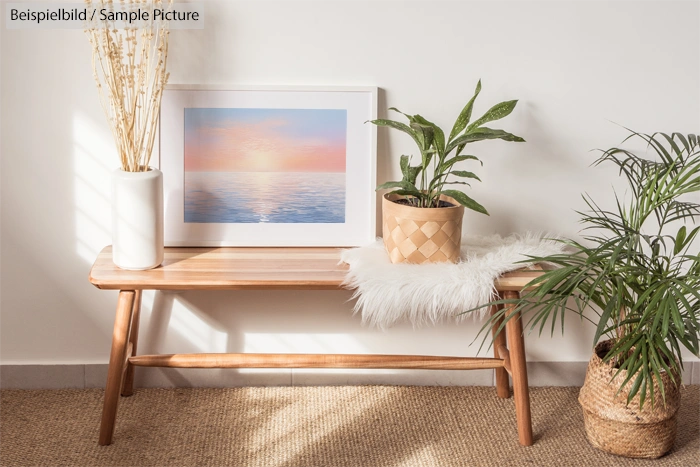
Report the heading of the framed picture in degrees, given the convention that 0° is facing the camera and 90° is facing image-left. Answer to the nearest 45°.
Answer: approximately 0°
